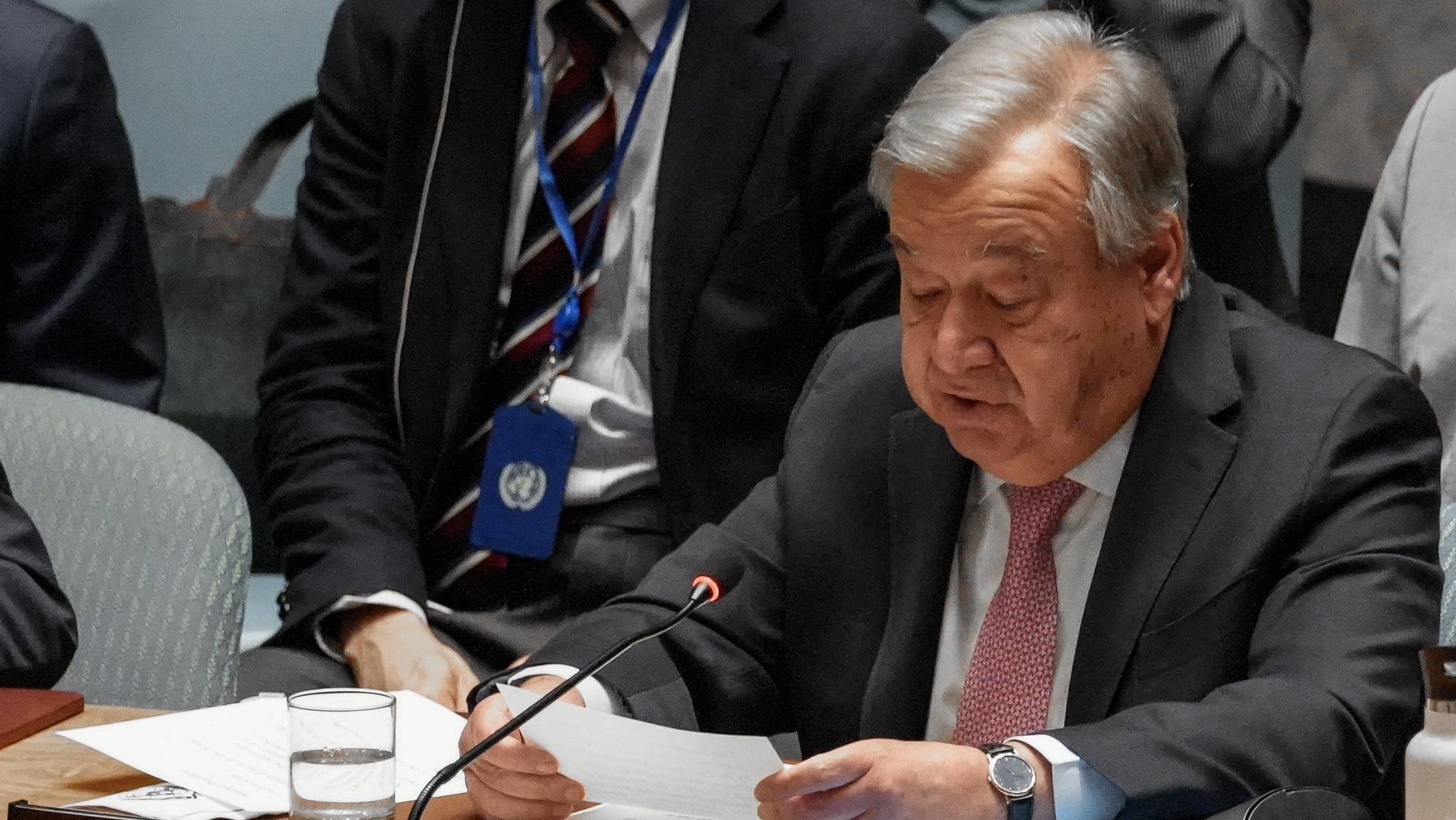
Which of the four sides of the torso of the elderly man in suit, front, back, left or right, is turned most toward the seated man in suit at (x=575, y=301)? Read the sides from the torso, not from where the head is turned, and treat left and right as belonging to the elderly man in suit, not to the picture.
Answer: right

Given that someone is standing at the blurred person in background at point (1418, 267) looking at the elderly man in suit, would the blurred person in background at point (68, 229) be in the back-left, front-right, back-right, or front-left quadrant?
front-right

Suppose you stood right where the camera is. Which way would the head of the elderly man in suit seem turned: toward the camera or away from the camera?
toward the camera

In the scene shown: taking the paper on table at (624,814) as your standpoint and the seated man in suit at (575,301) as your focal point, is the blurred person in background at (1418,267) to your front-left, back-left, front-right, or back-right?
front-right

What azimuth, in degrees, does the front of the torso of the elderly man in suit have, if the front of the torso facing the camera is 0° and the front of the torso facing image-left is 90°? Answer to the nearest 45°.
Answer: approximately 45°

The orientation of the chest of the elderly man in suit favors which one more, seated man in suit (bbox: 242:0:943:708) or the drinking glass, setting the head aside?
the drinking glass

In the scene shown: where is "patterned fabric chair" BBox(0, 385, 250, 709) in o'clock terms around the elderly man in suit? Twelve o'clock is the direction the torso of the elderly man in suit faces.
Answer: The patterned fabric chair is roughly at 2 o'clock from the elderly man in suit.

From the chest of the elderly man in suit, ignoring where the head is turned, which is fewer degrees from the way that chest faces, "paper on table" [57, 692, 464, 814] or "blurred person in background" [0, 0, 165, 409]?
the paper on table

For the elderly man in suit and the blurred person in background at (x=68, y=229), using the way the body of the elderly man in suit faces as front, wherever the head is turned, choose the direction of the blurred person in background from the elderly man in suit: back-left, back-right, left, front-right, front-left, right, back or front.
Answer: right

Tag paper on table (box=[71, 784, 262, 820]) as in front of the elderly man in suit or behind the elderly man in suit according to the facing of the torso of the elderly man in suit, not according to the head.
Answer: in front

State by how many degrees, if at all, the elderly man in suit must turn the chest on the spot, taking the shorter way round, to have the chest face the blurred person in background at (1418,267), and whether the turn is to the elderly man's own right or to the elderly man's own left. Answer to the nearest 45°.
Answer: approximately 180°

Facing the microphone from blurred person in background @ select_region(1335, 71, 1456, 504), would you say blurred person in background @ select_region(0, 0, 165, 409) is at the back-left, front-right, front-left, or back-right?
front-right
